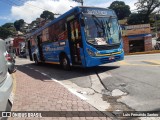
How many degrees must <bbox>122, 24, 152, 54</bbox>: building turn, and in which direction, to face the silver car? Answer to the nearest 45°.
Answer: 0° — it already faces it

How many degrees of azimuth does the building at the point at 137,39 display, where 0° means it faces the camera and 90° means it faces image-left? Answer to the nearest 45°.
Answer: approximately 0°

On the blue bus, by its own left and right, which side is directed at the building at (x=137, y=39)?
left

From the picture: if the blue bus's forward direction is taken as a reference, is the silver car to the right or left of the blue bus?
on its right
